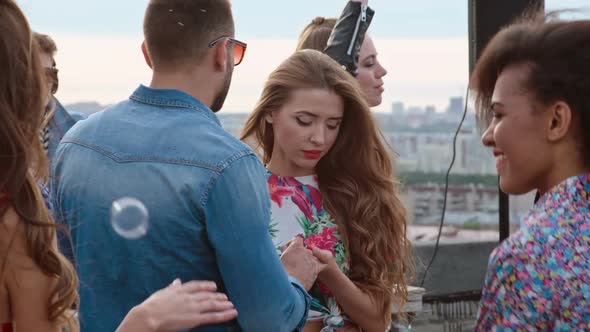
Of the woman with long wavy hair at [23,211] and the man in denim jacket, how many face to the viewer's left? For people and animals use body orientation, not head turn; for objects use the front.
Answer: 0

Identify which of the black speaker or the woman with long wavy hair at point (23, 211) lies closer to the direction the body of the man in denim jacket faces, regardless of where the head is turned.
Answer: the black speaker

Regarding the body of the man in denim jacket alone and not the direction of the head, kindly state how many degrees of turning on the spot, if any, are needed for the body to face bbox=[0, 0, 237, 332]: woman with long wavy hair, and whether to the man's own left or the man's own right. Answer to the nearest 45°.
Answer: approximately 180°

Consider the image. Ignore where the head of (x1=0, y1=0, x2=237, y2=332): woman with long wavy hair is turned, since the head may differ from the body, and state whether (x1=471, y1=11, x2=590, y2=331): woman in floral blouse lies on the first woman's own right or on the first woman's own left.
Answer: on the first woman's own right

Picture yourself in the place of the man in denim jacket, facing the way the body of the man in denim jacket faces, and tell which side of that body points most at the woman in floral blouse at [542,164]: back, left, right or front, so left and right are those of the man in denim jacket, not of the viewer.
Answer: right

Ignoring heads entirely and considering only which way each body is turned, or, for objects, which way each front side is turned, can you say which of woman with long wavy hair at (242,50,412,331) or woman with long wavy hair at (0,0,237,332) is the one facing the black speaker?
woman with long wavy hair at (0,0,237,332)

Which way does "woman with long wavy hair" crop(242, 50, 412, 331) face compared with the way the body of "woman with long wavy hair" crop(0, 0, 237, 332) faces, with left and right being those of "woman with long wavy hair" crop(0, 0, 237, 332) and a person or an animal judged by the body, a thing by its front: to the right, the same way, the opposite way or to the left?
the opposite way

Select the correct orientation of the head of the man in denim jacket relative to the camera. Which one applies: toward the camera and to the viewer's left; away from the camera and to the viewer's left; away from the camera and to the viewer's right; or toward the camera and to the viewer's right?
away from the camera and to the viewer's right

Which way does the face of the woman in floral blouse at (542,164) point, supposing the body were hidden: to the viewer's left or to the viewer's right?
to the viewer's left

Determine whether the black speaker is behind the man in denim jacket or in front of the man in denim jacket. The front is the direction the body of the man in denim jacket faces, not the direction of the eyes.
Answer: in front

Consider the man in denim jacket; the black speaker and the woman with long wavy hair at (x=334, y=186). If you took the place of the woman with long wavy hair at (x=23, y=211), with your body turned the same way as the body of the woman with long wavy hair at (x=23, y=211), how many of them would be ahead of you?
3

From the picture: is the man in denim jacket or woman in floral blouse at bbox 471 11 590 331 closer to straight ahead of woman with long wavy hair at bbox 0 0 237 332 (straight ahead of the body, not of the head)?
the man in denim jacket

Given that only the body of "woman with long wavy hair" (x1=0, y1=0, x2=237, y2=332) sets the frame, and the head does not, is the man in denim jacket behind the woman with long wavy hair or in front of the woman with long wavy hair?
in front

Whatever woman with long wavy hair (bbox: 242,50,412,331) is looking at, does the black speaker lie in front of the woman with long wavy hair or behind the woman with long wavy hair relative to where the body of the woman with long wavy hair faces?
behind

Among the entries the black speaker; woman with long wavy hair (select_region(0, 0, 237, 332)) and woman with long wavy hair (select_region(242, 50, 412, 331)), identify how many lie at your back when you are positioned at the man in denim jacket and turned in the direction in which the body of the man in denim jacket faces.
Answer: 1
